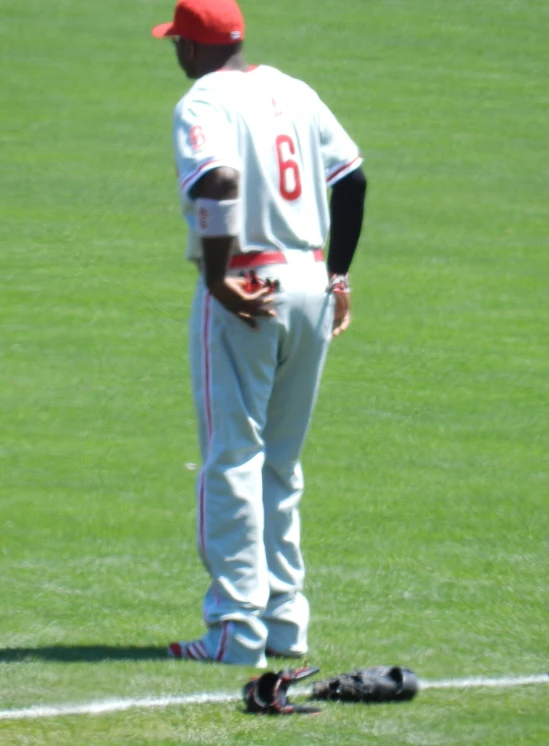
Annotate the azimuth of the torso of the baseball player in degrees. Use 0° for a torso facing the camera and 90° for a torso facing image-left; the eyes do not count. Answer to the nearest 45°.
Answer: approximately 135°
